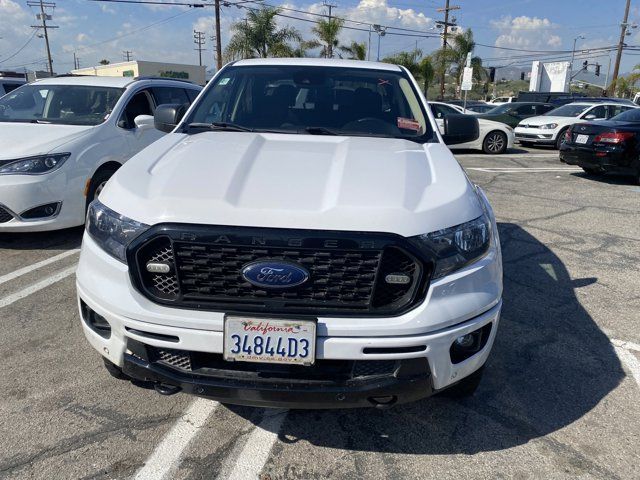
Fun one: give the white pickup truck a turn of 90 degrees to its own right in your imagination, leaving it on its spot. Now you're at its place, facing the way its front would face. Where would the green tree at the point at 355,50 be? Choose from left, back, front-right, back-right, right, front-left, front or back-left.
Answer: right

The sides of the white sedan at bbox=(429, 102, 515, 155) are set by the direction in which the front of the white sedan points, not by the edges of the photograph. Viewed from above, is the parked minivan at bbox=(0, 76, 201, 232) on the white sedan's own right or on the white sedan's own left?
on the white sedan's own right

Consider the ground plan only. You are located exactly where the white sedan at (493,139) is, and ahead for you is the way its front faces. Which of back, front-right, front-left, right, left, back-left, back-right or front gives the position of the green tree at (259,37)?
back-left

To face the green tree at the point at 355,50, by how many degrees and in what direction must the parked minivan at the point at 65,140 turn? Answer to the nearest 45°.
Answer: approximately 180°

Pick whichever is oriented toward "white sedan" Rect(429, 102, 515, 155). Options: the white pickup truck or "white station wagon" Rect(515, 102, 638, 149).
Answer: "white station wagon" Rect(515, 102, 638, 149)

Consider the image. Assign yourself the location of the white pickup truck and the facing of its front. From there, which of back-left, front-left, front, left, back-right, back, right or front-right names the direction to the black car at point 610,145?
back-left

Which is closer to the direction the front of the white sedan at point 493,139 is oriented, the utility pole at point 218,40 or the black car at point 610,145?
the black car

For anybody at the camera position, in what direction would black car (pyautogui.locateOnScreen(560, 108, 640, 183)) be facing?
facing away from the viewer and to the right of the viewer

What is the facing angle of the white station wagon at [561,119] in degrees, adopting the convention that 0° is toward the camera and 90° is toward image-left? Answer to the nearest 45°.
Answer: approximately 45°

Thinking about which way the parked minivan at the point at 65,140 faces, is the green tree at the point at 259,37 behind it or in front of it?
behind
